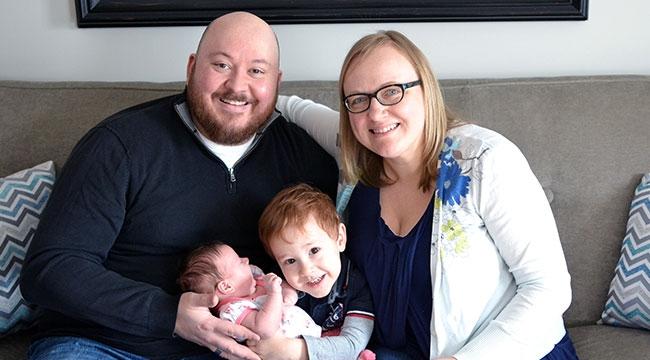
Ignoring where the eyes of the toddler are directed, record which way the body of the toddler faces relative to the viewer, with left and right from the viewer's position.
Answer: facing the viewer and to the left of the viewer

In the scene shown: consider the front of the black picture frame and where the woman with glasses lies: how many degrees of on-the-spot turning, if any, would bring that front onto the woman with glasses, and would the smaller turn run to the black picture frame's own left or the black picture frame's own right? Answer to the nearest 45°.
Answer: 0° — it already faces them

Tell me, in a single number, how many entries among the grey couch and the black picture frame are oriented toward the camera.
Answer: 2

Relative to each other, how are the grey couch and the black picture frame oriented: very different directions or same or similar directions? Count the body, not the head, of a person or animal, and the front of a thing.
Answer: same or similar directions

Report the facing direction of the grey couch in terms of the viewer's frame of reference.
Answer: facing the viewer

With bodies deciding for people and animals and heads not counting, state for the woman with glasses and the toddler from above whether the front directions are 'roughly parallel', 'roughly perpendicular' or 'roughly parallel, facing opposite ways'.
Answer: roughly parallel

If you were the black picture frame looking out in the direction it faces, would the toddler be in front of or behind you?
in front

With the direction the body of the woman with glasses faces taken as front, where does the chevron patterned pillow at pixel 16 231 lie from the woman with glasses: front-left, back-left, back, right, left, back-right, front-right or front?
front-right

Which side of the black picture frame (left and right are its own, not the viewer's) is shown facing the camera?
front
